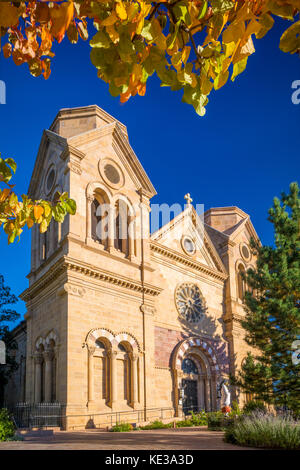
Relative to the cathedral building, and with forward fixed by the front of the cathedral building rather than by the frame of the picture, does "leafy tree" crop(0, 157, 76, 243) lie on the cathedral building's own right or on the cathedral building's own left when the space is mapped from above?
on the cathedral building's own right

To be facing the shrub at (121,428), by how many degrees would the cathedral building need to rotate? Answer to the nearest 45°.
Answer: approximately 45° to its right

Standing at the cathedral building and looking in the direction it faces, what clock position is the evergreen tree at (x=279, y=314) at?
The evergreen tree is roughly at 11 o'clock from the cathedral building.

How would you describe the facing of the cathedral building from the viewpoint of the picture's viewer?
facing the viewer and to the right of the viewer

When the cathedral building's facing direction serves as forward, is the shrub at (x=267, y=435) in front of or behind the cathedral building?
in front

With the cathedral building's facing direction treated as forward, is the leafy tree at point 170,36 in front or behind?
in front
